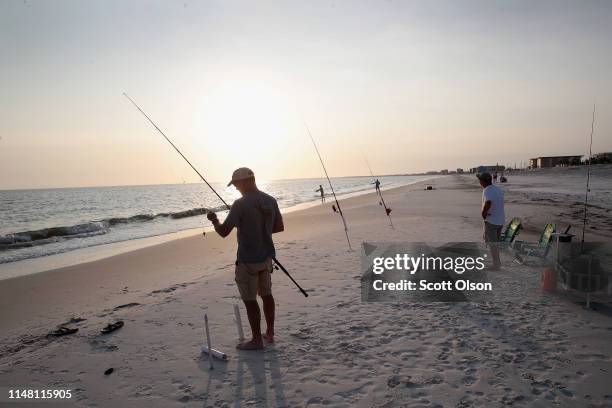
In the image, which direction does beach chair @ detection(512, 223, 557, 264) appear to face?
to the viewer's left

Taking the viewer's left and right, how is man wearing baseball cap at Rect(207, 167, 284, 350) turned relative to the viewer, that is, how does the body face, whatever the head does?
facing away from the viewer and to the left of the viewer

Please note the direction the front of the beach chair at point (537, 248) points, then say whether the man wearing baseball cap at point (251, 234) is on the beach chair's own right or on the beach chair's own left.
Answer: on the beach chair's own left

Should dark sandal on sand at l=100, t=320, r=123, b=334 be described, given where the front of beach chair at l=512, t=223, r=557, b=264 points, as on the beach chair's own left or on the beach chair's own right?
on the beach chair's own left

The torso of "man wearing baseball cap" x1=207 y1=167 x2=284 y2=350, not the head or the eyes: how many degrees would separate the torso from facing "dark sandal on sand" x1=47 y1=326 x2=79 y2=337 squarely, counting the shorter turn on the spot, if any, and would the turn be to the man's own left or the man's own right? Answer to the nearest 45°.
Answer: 0° — they already face it
